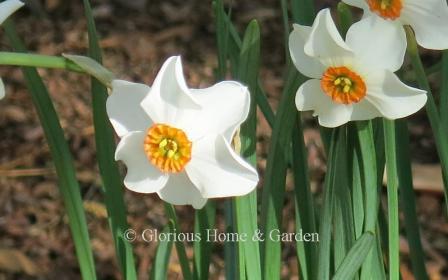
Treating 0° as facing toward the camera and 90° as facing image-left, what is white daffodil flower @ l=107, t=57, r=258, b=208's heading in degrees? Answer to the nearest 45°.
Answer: approximately 0°
